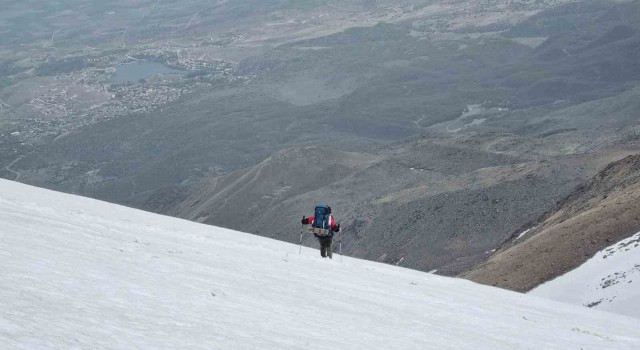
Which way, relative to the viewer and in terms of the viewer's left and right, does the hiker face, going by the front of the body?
facing away from the viewer
